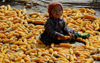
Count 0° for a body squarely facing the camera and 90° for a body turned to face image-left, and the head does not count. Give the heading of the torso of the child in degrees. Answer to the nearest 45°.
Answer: approximately 315°
